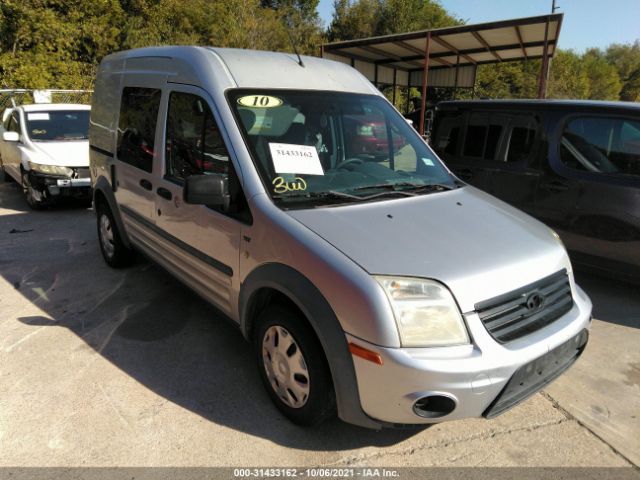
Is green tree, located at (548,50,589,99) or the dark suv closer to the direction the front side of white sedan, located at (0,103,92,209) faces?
the dark suv

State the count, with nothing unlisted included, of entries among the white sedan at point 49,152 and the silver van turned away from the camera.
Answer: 0

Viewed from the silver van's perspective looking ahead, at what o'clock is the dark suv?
The dark suv is roughly at 9 o'clock from the silver van.

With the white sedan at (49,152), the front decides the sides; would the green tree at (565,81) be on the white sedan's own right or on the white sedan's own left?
on the white sedan's own left

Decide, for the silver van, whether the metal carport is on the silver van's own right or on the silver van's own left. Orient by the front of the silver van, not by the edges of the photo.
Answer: on the silver van's own left

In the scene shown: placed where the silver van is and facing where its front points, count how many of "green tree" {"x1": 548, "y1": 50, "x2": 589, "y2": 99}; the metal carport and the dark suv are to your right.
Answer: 0

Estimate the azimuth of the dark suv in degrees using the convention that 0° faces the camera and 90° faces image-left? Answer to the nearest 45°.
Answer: approximately 315°

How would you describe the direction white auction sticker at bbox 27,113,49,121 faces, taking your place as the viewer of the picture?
facing the viewer

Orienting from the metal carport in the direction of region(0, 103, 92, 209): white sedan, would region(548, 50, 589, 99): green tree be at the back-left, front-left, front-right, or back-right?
back-right

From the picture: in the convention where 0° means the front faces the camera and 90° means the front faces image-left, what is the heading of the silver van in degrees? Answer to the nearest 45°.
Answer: approximately 315°

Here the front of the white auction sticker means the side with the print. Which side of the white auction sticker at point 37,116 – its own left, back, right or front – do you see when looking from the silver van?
front

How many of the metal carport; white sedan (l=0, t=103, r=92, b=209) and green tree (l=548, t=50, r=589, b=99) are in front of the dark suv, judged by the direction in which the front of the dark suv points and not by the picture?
0

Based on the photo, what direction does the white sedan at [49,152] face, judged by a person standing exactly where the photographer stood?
facing the viewer and to the right of the viewer

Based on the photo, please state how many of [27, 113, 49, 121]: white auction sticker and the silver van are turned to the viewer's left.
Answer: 0

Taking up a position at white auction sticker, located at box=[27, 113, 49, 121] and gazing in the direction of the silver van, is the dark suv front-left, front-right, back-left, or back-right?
front-left

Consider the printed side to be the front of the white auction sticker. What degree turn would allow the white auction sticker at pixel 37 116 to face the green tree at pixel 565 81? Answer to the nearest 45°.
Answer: approximately 135° to its left

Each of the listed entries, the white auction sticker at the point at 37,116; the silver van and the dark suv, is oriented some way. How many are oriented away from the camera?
0
